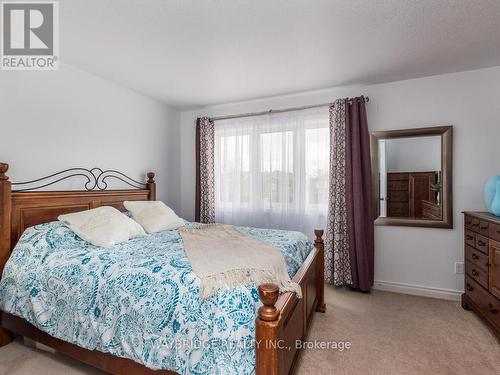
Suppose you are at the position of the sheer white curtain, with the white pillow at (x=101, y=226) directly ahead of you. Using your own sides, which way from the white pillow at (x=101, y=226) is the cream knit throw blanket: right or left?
left

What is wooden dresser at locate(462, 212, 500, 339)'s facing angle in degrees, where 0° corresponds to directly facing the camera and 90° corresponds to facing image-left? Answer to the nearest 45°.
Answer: approximately 45°

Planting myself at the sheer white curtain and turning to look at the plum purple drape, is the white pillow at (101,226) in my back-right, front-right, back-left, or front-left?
back-right

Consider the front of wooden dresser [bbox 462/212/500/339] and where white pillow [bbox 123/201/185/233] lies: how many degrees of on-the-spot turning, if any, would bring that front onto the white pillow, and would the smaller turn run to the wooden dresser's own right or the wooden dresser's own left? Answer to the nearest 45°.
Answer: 0° — it already faces it

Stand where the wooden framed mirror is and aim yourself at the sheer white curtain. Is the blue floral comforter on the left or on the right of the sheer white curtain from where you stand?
left

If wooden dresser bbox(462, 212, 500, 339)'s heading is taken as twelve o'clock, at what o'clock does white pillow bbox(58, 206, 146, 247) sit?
The white pillow is roughly at 12 o'clock from the wooden dresser.
